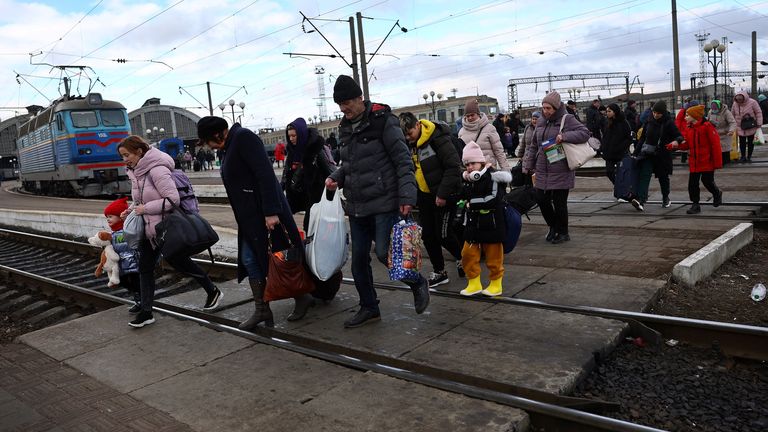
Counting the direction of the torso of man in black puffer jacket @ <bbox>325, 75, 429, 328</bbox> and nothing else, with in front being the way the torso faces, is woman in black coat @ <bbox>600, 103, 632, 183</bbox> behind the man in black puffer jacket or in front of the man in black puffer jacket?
behind

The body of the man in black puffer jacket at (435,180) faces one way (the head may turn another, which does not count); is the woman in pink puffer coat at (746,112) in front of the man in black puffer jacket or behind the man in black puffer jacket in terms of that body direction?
behind

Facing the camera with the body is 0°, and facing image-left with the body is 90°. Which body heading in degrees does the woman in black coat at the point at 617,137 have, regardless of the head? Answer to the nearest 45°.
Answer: approximately 45°

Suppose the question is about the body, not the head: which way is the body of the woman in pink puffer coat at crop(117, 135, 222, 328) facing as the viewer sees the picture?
to the viewer's left

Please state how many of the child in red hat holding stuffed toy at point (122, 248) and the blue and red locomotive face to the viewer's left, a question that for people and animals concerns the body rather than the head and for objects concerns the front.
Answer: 1

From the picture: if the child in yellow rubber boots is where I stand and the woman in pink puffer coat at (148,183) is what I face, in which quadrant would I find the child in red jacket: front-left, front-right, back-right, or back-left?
back-right
